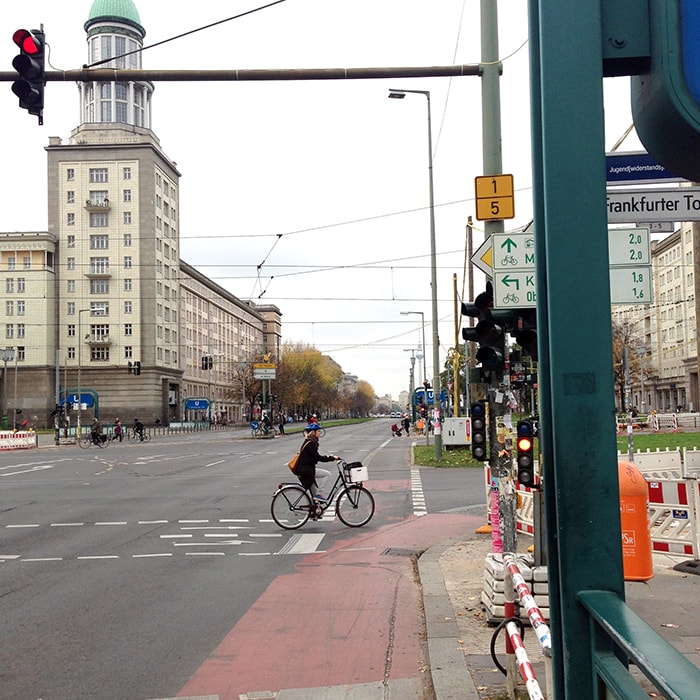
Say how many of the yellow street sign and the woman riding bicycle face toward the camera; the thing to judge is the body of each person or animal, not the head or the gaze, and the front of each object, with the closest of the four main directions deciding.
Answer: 1

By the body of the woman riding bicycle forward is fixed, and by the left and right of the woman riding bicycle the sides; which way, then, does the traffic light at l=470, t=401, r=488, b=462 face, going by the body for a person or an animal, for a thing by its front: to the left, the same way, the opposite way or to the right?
to the right

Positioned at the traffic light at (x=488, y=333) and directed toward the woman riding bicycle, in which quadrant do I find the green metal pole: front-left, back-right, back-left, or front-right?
back-left

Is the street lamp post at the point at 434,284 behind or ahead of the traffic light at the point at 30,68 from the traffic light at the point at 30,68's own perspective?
behind

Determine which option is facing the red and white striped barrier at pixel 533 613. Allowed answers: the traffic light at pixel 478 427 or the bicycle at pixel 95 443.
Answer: the traffic light

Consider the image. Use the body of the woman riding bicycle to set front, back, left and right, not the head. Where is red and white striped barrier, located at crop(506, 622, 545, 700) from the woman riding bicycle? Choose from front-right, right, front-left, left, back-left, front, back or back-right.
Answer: right

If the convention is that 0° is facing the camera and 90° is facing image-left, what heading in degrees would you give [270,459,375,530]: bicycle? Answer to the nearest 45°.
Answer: approximately 270°

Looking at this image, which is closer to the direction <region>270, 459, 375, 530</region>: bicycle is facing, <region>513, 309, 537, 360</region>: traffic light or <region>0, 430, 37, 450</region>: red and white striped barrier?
the traffic light

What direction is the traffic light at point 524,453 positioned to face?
toward the camera

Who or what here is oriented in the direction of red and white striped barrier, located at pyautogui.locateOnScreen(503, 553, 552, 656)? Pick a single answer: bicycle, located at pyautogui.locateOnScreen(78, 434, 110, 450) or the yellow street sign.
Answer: the yellow street sign

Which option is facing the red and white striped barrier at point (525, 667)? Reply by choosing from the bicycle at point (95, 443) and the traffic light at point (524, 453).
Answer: the traffic light

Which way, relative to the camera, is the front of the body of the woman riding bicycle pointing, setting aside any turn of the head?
to the viewer's right

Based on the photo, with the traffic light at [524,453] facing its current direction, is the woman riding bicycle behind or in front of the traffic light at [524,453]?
behind

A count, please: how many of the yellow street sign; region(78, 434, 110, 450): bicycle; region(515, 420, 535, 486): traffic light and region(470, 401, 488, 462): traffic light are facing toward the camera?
3

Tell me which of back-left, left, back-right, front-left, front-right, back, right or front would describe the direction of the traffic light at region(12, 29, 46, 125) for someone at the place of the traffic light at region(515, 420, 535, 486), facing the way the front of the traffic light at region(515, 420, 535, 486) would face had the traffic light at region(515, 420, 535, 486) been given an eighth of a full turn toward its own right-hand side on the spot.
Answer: front-right

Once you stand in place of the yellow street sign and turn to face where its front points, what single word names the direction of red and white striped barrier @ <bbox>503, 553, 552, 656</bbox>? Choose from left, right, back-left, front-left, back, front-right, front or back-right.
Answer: front

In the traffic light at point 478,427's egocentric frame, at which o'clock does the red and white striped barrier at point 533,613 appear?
The red and white striped barrier is roughly at 12 o'clock from the traffic light.

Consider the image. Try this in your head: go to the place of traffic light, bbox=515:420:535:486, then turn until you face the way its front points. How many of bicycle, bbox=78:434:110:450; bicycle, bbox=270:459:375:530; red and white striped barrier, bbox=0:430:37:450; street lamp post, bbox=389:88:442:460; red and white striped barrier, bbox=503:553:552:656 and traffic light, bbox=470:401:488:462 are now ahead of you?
1
